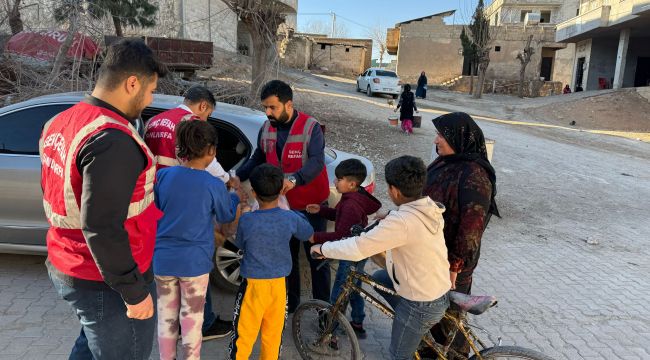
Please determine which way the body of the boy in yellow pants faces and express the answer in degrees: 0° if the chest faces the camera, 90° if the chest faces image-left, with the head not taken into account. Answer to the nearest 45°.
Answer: approximately 180°

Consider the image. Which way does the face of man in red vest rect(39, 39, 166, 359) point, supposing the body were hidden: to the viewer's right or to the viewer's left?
to the viewer's right

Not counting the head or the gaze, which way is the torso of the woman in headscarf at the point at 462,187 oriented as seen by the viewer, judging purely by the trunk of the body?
to the viewer's left

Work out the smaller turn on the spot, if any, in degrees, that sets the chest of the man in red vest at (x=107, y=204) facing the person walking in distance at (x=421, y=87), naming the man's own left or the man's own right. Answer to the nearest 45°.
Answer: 0° — they already face them

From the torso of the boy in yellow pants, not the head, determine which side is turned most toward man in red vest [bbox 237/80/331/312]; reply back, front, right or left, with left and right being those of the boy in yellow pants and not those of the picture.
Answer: front

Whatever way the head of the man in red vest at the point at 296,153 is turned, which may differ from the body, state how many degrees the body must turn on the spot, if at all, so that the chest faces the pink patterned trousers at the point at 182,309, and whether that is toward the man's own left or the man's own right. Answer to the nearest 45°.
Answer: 0° — they already face them

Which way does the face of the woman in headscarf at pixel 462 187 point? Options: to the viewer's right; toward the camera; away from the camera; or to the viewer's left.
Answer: to the viewer's left

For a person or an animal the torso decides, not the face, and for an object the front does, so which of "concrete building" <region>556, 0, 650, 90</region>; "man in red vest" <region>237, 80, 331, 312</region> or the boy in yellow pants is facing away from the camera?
the boy in yellow pants

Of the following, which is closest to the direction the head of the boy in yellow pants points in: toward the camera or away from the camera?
away from the camera

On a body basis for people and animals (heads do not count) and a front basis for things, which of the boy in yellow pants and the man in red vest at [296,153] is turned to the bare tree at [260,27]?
the boy in yellow pants

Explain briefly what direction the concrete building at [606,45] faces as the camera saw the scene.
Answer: facing the viewer and to the left of the viewer

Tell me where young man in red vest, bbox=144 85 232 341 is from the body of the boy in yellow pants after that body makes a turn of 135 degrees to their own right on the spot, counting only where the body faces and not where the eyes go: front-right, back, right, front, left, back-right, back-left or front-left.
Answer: back

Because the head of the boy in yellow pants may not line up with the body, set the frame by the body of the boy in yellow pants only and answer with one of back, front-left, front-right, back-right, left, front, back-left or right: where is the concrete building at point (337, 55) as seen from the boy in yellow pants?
front

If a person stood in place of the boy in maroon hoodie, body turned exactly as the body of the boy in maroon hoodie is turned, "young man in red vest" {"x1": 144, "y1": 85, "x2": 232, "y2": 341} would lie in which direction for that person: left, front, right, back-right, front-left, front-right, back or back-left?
front

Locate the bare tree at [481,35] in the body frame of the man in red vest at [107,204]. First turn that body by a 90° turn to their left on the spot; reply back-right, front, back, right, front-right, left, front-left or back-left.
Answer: right

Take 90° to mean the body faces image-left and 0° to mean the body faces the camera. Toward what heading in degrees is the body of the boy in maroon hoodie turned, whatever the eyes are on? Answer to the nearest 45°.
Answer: approximately 90°
